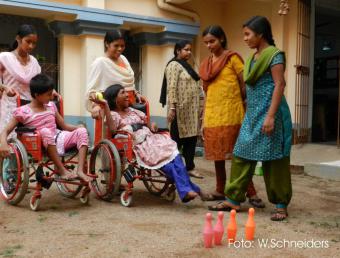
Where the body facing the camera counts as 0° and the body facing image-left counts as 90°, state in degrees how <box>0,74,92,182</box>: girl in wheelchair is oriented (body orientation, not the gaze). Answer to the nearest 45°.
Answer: approximately 315°

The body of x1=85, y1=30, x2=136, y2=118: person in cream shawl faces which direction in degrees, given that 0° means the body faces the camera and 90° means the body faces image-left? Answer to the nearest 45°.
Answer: approximately 315°

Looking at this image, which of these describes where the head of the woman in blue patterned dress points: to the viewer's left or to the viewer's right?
to the viewer's left
